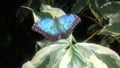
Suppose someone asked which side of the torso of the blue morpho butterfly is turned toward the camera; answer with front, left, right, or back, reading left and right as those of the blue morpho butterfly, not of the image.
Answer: back

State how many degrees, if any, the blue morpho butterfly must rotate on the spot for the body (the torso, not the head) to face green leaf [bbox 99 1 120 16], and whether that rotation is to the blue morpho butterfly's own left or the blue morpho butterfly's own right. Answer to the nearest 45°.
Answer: approximately 45° to the blue morpho butterfly's own right
